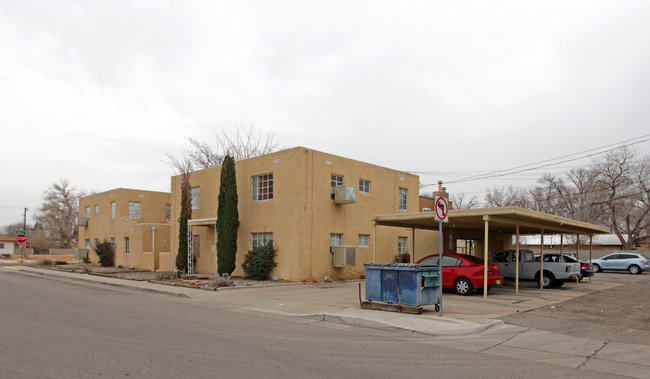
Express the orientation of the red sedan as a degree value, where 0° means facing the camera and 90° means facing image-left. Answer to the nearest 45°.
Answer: approximately 135°

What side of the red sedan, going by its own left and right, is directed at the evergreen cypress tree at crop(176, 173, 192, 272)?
front

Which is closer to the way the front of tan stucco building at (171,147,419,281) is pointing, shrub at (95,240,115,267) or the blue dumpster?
the blue dumpster

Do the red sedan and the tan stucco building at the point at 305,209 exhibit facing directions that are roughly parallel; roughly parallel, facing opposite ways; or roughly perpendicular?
roughly perpendicular

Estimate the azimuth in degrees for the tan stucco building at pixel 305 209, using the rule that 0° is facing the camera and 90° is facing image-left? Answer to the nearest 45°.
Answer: approximately 45°

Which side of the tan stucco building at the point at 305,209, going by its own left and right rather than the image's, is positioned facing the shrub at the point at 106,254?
right
